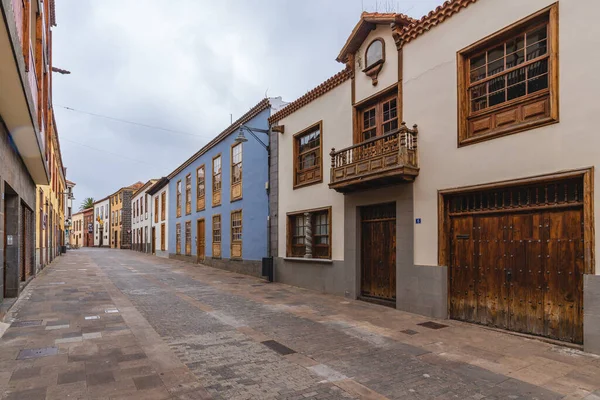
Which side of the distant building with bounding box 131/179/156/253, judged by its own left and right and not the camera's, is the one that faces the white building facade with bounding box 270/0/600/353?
left

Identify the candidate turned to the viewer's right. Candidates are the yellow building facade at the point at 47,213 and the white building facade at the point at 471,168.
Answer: the yellow building facade

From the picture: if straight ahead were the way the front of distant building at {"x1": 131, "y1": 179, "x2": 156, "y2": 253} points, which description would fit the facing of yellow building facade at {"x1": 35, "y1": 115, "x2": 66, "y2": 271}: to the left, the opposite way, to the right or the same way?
the opposite way

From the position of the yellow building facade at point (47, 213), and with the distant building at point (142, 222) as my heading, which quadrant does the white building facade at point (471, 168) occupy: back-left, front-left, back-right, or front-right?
back-right

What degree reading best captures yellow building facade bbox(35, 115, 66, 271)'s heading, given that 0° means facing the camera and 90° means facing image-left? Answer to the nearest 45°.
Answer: approximately 270°

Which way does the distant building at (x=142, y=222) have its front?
to the viewer's left

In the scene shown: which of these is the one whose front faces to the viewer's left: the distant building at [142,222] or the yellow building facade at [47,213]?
the distant building

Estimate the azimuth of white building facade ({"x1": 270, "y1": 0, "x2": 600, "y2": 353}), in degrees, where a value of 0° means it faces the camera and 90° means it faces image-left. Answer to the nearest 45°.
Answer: approximately 45°

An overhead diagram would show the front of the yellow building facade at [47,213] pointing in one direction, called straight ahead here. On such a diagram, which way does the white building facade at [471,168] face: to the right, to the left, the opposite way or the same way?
the opposite way

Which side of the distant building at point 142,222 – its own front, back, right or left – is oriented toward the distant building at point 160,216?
left
